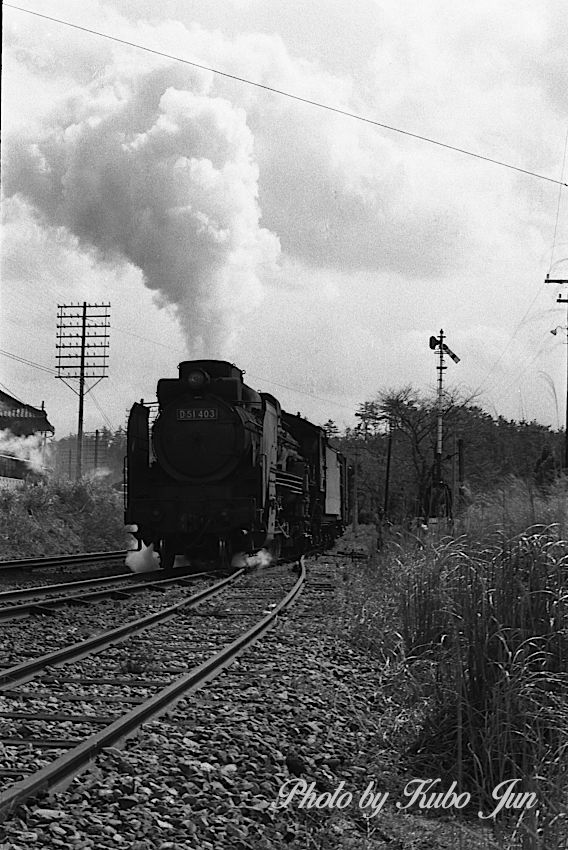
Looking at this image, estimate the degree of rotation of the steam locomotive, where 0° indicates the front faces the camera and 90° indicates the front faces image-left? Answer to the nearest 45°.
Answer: approximately 45°

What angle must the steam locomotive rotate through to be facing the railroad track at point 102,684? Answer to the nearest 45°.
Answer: approximately 45° to its left
